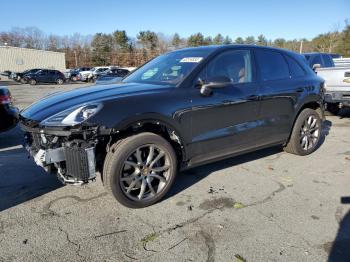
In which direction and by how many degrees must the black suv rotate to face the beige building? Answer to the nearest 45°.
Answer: approximately 90° to its right

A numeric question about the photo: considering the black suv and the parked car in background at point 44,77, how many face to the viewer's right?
0

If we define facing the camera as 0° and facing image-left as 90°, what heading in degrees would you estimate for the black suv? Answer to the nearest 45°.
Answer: approximately 45°

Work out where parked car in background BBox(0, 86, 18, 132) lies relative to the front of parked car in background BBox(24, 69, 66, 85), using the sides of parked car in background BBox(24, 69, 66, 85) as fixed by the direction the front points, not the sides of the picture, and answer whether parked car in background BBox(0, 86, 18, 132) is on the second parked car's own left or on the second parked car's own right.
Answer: on the second parked car's own left

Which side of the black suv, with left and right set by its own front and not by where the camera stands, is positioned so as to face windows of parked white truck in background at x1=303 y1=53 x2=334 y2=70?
back

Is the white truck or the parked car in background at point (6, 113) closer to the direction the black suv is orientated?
the parked car in background

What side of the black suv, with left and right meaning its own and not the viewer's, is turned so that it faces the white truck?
back

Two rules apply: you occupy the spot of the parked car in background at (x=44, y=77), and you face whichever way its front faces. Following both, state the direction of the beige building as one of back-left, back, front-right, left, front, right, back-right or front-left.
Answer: right

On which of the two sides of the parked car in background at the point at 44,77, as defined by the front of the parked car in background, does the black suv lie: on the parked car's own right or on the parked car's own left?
on the parked car's own left

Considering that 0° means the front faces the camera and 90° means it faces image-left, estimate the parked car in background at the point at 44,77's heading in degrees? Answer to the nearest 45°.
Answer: approximately 90°
